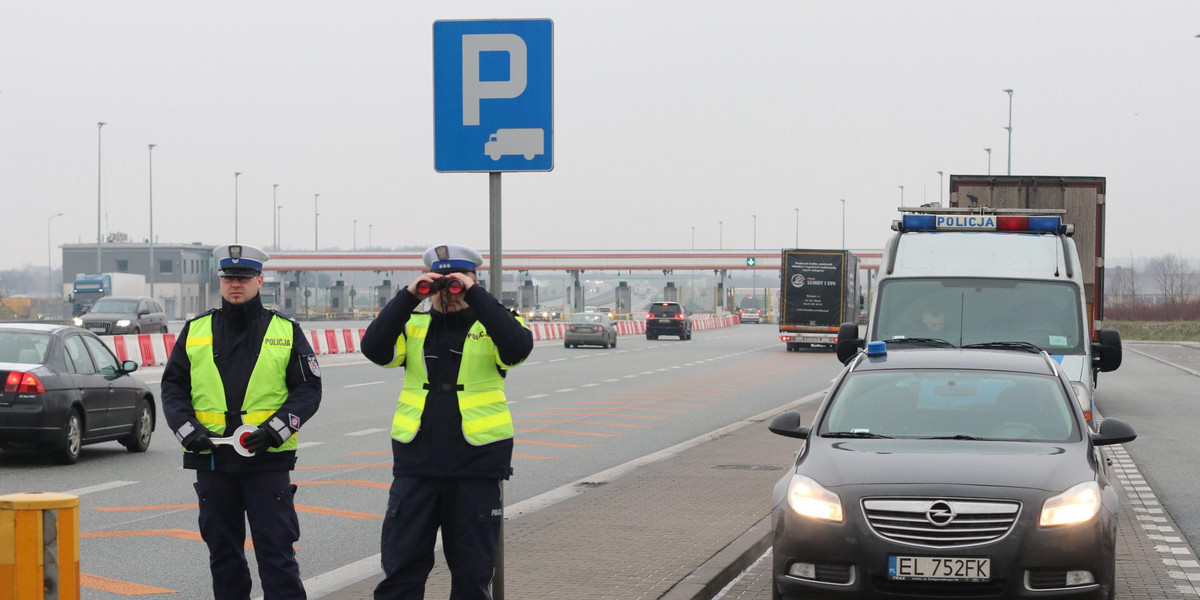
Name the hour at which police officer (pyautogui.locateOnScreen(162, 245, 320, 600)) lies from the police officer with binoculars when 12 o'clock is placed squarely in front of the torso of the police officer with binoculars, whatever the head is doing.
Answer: The police officer is roughly at 4 o'clock from the police officer with binoculars.

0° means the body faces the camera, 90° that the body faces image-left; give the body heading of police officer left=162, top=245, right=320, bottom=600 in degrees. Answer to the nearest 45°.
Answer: approximately 0°

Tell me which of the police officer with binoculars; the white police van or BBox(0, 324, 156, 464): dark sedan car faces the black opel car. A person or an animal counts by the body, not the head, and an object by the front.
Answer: the white police van

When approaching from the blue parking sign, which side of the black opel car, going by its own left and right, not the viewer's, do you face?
right

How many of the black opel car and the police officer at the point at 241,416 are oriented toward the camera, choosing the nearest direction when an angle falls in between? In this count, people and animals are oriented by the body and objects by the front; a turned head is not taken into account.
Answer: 2

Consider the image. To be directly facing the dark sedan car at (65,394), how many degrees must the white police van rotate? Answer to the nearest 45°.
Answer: approximately 90° to its right

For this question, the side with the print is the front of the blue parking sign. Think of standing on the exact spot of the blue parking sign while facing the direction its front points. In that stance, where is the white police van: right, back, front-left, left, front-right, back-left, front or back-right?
back-left
